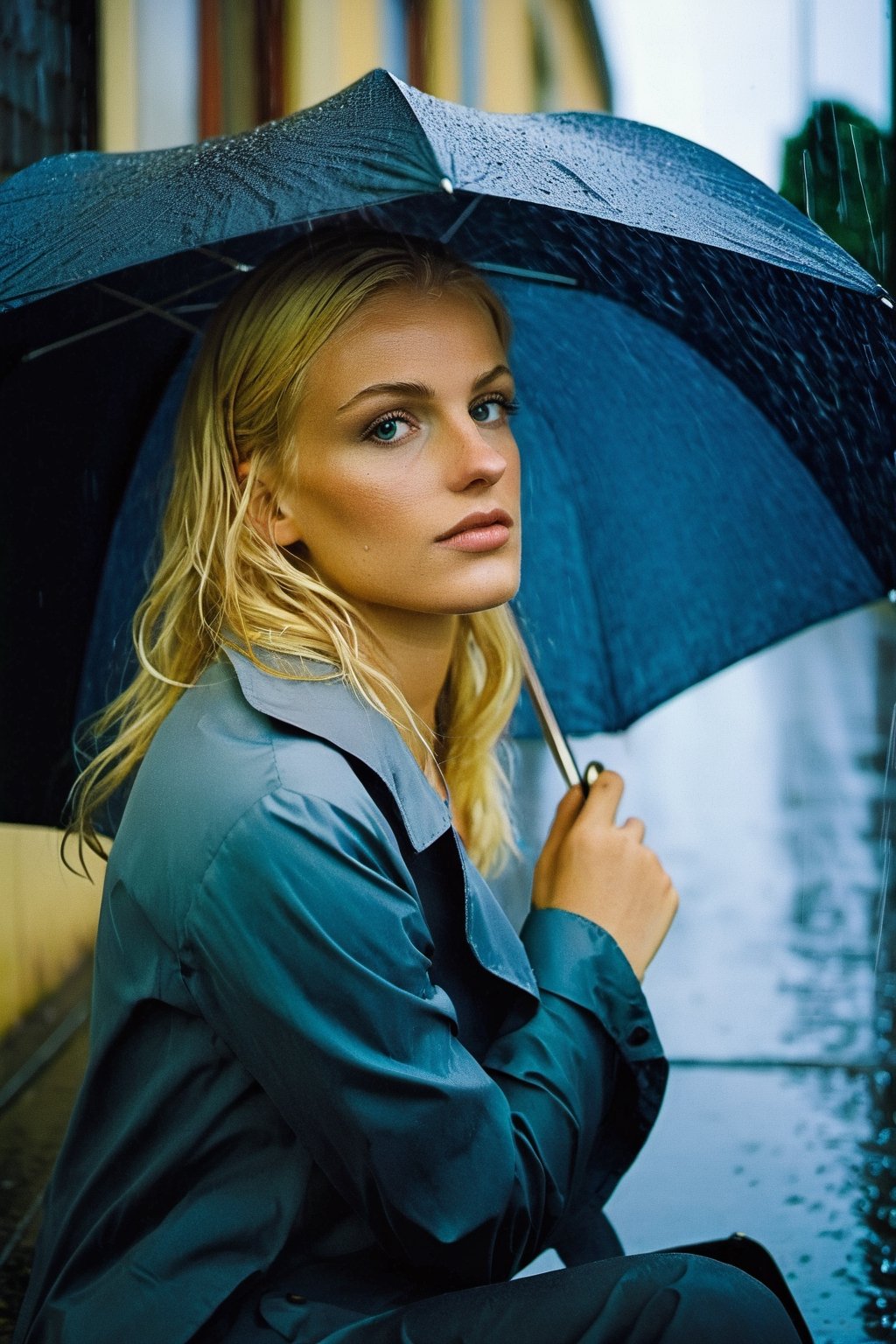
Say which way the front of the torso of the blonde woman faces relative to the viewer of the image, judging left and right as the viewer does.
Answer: facing to the right of the viewer
